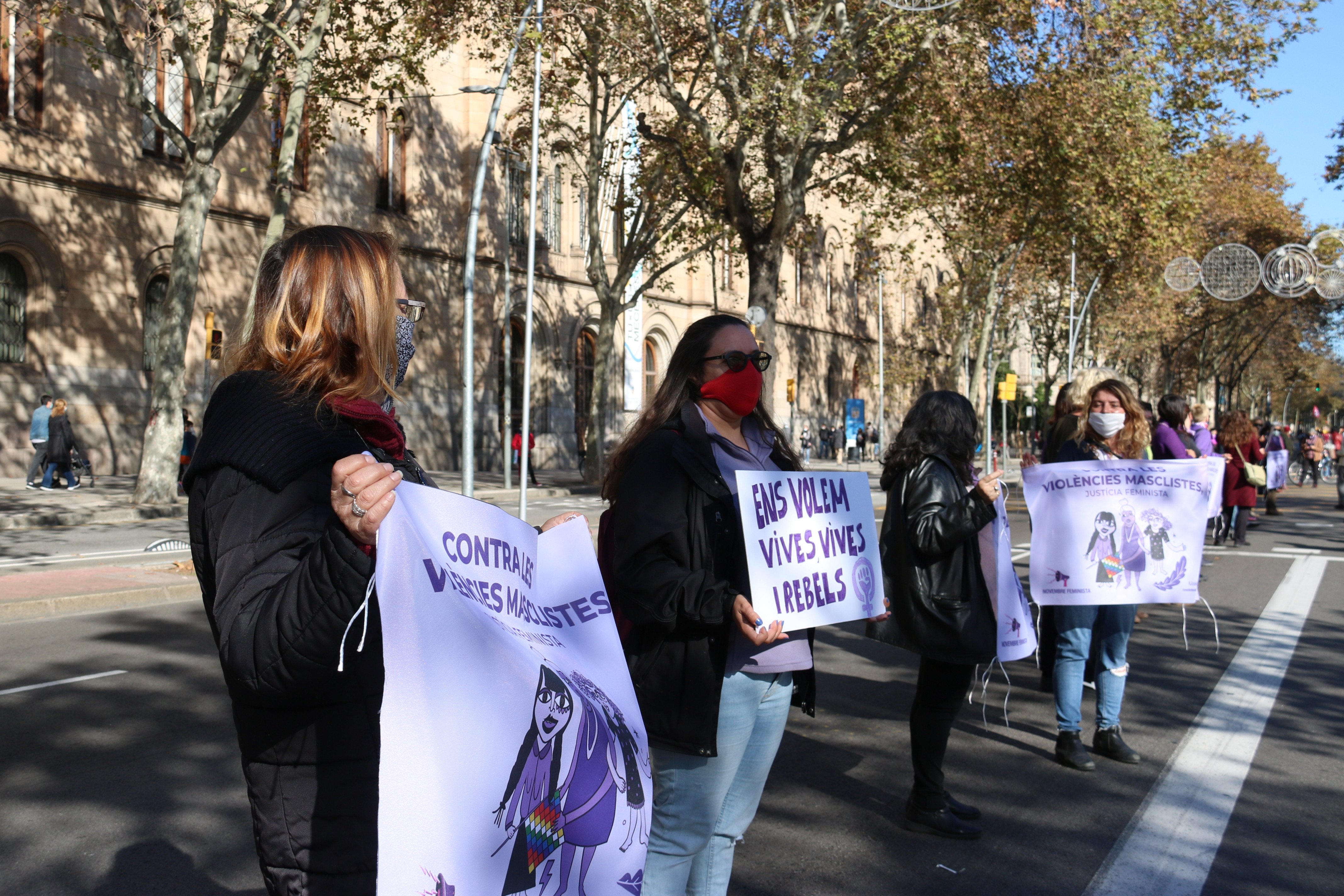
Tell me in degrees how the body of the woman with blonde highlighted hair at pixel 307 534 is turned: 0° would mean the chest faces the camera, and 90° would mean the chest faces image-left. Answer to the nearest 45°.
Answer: approximately 270°

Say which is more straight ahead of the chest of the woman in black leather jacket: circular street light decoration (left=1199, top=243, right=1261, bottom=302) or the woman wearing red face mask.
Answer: the circular street light decoration

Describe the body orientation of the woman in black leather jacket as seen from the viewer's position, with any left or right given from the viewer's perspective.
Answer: facing to the right of the viewer

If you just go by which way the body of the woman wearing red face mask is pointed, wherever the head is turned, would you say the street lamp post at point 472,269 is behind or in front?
behind

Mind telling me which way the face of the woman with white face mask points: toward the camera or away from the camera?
toward the camera

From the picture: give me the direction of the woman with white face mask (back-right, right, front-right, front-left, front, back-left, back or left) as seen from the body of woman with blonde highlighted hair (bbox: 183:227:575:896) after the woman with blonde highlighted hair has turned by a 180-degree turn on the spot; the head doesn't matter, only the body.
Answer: back-right

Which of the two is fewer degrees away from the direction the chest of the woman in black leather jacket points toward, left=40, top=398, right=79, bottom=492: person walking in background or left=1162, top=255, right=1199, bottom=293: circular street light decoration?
the circular street light decoration

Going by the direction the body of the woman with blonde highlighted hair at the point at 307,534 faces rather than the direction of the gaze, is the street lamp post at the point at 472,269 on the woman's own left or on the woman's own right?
on the woman's own left

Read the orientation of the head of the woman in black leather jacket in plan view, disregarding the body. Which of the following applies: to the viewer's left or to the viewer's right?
to the viewer's right

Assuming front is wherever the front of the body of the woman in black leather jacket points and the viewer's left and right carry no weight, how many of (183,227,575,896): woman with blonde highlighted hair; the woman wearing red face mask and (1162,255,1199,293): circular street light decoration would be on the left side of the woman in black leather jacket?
1

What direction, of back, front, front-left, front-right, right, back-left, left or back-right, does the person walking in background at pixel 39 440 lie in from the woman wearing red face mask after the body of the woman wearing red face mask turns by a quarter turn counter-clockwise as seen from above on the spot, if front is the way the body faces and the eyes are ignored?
left

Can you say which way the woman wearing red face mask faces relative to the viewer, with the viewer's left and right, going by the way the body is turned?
facing the viewer and to the right of the viewer

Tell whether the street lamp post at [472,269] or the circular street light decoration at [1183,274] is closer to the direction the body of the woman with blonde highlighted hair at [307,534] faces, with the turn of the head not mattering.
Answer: the circular street light decoration
